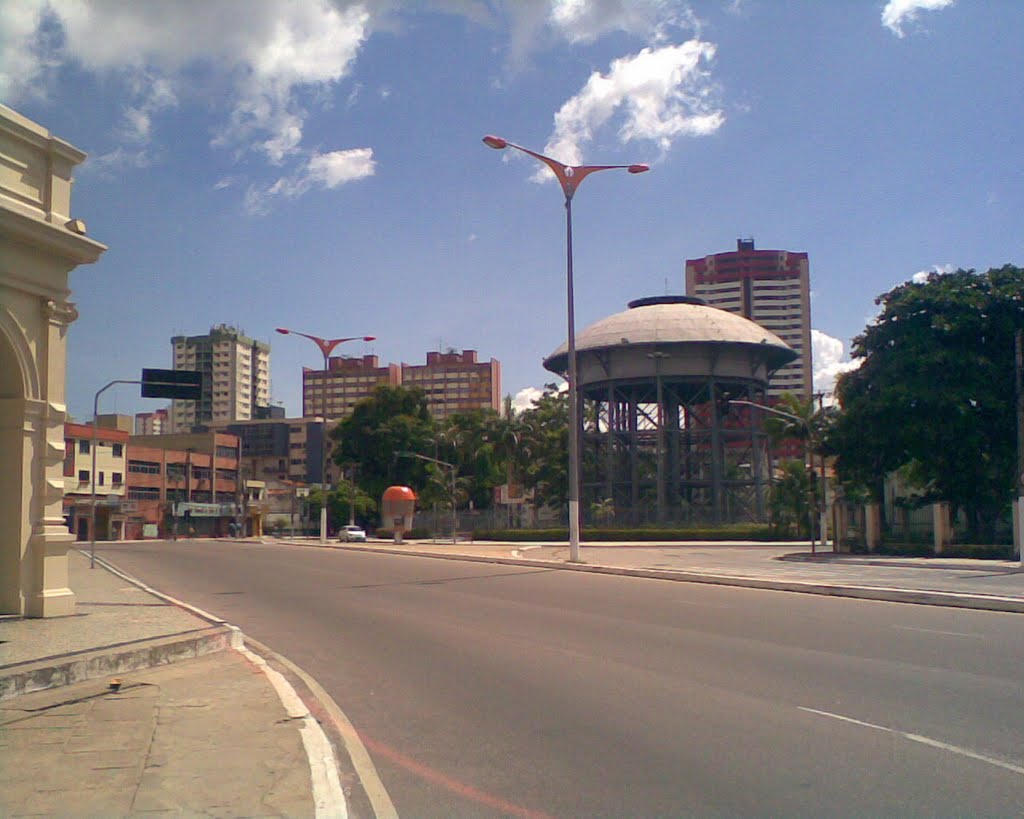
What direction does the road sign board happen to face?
away from the camera

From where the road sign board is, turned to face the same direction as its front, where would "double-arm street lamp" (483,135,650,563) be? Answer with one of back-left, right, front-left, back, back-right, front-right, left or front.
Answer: front-right

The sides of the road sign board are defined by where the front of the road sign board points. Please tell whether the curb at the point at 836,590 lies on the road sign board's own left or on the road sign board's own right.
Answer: on the road sign board's own right

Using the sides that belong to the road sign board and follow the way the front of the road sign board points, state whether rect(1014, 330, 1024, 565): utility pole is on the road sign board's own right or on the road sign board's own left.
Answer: on the road sign board's own right
